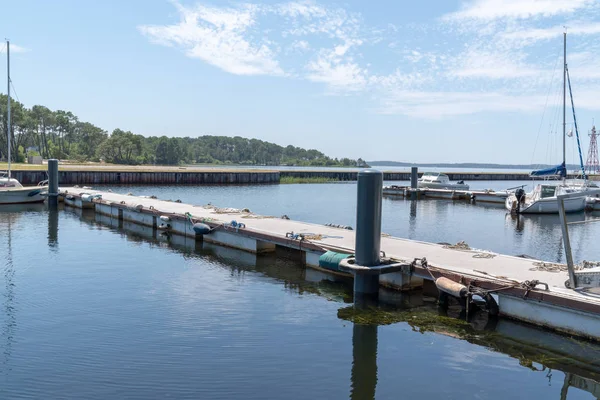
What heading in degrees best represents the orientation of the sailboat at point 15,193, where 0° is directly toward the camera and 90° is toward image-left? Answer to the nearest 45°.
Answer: approximately 270°

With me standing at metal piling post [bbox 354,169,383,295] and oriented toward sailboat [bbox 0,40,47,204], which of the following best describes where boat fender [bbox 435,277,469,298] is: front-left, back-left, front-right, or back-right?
back-right

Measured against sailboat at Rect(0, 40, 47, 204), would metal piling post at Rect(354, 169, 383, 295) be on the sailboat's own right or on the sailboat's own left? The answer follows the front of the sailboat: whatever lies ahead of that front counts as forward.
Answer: on the sailboat's own right

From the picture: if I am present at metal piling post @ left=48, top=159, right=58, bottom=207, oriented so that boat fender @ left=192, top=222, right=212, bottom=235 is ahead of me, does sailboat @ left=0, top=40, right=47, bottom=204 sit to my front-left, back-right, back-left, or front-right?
back-right

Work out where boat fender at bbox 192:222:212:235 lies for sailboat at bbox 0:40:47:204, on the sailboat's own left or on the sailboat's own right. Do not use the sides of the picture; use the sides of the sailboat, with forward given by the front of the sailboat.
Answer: on the sailboat's own right

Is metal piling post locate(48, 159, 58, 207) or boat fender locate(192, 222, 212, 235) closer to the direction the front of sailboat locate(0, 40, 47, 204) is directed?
the metal piling post

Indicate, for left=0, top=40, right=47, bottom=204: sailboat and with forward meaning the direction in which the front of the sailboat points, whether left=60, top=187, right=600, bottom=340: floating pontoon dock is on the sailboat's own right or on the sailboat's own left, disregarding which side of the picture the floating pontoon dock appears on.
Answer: on the sailboat's own right

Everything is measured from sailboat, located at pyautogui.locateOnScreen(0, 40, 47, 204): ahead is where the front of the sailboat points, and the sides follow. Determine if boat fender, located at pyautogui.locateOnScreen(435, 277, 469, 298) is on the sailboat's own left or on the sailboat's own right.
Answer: on the sailboat's own right
